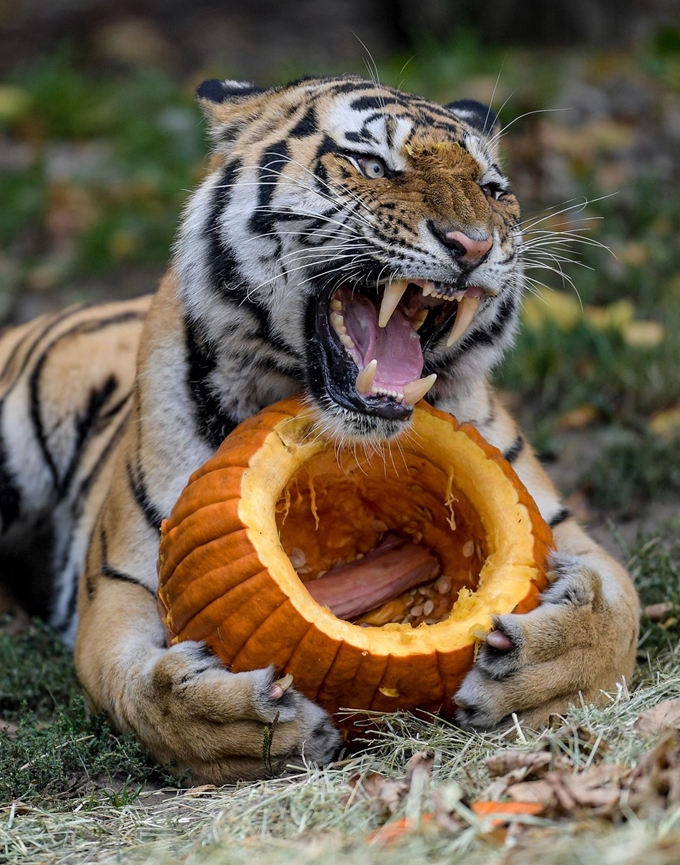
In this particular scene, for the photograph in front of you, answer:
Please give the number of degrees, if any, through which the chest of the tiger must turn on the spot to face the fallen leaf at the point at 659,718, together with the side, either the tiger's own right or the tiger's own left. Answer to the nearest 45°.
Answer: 0° — it already faces it

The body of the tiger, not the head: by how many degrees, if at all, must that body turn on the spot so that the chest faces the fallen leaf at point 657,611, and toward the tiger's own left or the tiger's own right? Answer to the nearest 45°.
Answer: approximately 45° to the tiger's own left

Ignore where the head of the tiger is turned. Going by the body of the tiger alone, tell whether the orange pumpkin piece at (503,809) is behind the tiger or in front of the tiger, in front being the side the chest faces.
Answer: in front

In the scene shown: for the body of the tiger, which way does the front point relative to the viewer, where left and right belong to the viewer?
facing the viewer and to the right of the viewer

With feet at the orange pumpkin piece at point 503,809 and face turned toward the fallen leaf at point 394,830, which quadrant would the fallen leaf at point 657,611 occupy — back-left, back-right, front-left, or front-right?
back-right

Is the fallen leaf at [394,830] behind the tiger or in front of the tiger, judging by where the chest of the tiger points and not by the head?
in front
